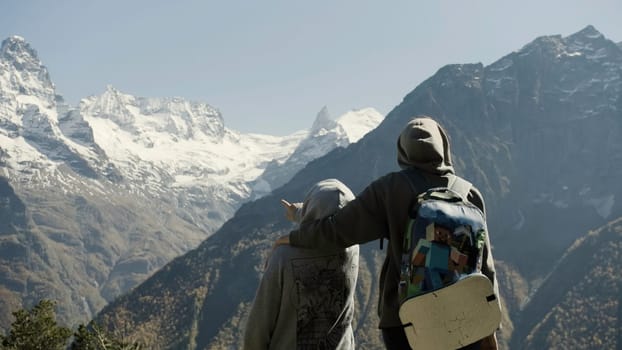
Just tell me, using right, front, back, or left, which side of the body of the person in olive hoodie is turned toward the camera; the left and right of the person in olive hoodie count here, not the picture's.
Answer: back

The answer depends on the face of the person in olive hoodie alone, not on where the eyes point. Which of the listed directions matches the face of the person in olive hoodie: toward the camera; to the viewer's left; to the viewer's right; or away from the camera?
away from the camera
